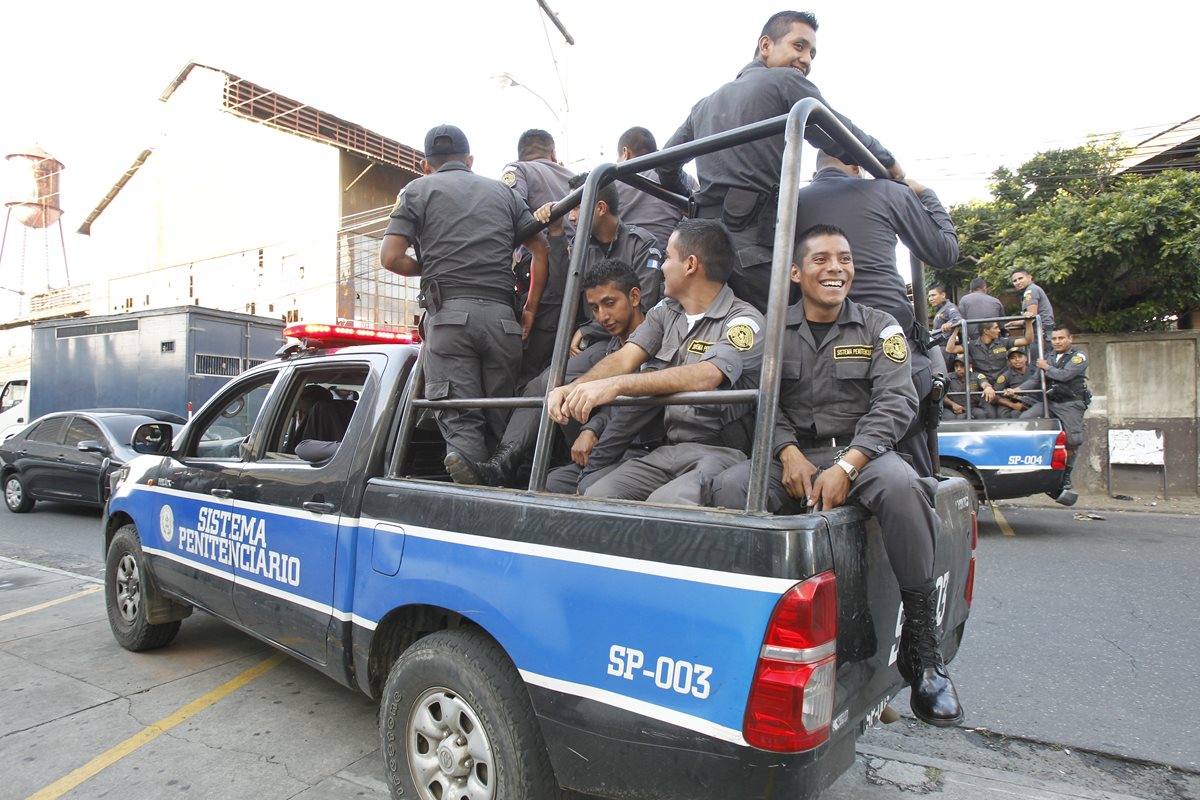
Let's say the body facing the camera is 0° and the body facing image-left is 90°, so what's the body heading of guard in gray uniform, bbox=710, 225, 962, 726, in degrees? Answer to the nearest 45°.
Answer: approximately 0°

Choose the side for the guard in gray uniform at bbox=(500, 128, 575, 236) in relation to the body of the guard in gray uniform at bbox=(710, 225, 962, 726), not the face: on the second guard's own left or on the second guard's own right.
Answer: on the second guard's own right

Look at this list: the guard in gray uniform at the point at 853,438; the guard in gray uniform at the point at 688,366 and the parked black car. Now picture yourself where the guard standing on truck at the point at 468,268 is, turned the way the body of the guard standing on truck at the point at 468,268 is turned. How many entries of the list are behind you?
2

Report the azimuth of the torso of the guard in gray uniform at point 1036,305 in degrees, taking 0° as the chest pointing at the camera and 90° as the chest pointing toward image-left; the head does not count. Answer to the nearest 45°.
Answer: approximately 90°

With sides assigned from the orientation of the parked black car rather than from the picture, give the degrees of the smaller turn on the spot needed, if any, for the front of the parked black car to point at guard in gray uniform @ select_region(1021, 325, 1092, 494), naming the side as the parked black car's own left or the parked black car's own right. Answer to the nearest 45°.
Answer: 0° — it already faces them

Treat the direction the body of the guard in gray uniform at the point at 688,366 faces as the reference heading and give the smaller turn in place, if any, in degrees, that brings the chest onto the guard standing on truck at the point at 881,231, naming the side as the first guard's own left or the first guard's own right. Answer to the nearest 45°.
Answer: approximately 180°
